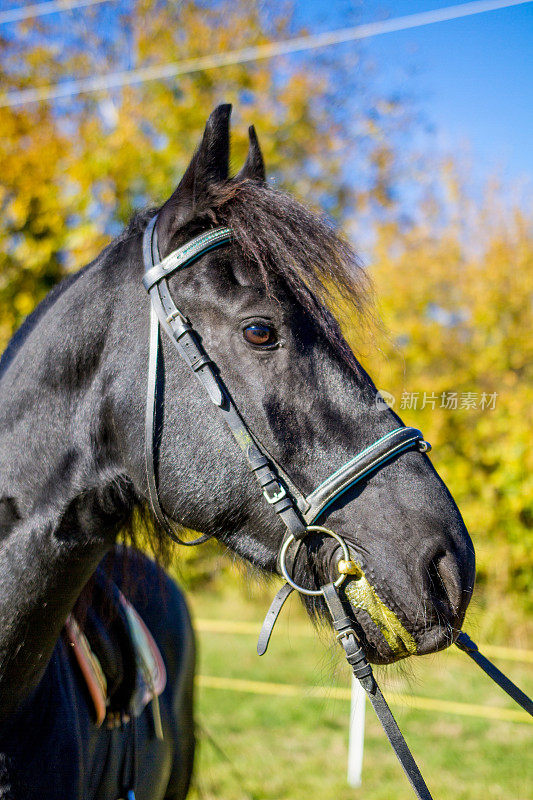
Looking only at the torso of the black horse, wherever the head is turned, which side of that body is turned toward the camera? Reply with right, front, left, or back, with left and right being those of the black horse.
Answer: right
